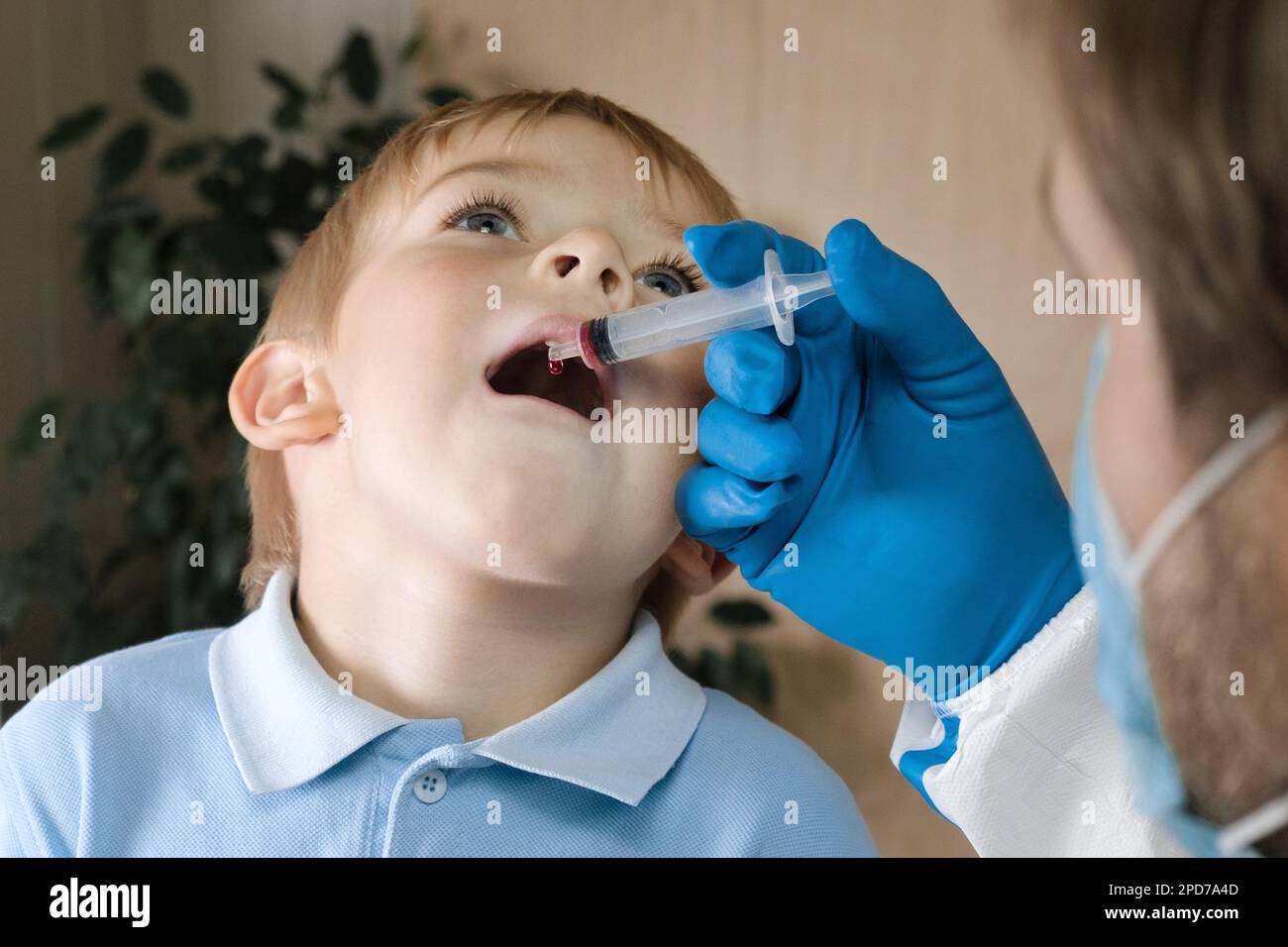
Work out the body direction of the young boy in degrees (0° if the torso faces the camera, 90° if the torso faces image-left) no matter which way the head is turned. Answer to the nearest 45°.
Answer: approximately 0°

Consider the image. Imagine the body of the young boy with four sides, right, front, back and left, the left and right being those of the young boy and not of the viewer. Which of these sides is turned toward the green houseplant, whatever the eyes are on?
back
